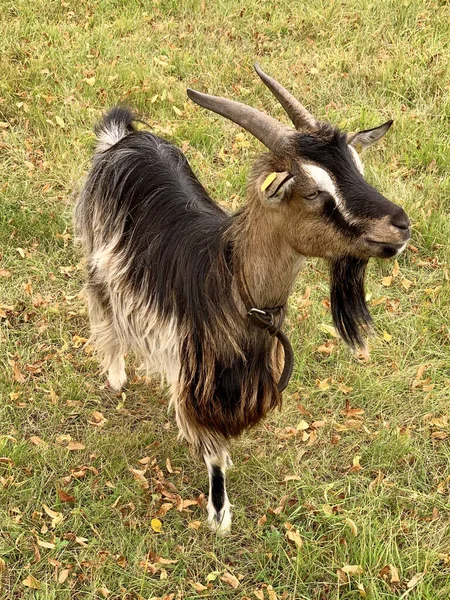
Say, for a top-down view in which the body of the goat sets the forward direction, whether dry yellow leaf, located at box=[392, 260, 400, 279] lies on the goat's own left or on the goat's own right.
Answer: on the goat's own left

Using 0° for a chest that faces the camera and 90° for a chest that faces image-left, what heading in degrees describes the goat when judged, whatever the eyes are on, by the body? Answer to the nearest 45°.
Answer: approximately 315°

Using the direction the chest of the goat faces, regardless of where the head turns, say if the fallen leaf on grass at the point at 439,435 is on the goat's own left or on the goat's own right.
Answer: on the goat's own left
